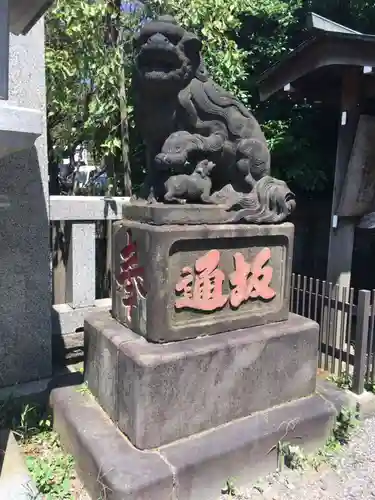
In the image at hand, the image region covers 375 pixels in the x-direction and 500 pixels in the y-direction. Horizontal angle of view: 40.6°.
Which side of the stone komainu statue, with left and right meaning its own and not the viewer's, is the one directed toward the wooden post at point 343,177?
back

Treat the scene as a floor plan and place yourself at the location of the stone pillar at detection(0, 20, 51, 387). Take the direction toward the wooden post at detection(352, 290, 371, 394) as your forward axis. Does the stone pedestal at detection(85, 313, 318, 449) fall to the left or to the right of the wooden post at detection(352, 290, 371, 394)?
right

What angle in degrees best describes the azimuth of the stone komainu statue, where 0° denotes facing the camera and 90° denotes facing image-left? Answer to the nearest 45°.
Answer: approximately 45°

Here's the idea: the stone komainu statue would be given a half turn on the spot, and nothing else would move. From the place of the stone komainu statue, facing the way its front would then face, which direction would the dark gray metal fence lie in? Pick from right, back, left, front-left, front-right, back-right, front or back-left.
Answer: front

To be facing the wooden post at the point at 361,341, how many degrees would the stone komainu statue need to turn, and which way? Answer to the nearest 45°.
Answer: approximately 180°

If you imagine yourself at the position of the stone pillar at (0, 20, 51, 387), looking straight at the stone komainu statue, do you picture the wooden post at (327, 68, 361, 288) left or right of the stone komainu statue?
left
